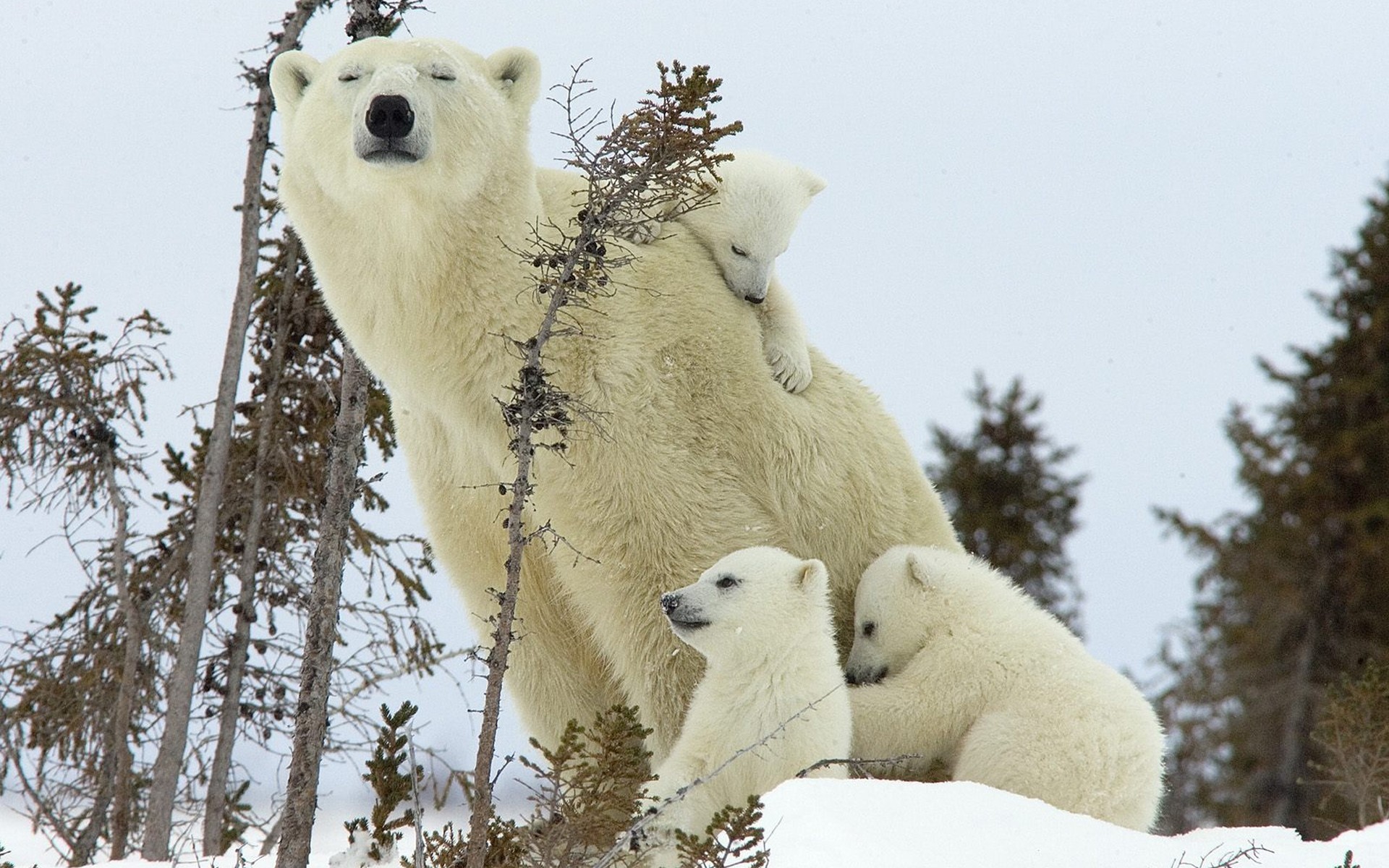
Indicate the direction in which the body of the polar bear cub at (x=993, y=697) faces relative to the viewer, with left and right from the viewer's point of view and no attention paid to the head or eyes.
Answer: facing to the left of the viewer

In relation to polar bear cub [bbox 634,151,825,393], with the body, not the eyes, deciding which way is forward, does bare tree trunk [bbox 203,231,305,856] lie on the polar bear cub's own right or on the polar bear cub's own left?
on the polar bear cub's own right

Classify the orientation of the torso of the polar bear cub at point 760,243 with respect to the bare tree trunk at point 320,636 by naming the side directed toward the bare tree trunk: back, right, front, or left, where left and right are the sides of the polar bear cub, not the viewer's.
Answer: right

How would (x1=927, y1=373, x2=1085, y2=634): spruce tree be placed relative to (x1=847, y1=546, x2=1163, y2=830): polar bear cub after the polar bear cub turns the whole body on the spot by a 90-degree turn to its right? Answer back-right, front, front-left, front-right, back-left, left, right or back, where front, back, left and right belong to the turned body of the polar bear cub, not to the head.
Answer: front

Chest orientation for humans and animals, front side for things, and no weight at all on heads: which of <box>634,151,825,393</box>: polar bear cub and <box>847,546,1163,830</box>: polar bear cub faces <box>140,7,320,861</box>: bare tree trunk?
<box>847,546,1163,830</box>: polar bear cub
